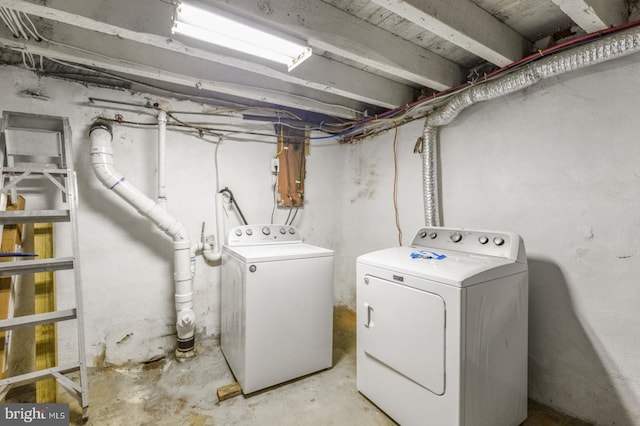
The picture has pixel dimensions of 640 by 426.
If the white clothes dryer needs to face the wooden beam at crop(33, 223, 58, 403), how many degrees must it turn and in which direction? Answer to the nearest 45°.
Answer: approximately 45° to its right

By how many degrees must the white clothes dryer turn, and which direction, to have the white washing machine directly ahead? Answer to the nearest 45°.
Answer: approximately 45° to its right

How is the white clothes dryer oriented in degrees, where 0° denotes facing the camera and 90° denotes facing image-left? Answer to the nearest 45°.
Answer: approximately 45°
